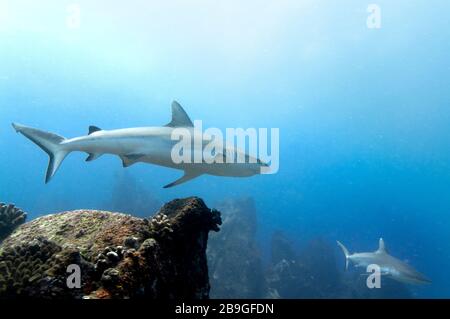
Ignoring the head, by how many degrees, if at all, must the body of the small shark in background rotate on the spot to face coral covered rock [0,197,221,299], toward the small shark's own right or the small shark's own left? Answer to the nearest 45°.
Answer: approximately 90° to the small shark's own right

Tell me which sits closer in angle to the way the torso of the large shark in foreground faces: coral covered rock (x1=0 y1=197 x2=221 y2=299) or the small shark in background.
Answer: the small shark in background

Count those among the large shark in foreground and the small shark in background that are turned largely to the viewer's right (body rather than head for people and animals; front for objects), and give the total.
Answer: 2

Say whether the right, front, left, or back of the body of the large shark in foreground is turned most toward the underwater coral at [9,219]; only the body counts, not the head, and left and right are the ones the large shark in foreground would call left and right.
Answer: back

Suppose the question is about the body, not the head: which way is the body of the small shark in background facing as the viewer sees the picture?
to the viewer's right

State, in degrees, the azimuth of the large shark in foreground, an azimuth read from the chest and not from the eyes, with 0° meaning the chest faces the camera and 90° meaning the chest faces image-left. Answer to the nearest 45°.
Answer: approximately 270°
